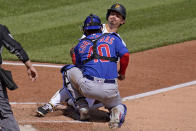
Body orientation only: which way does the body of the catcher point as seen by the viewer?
away from the camera

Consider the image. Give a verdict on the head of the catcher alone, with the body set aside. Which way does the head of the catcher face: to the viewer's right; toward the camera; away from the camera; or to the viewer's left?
away from the camera
